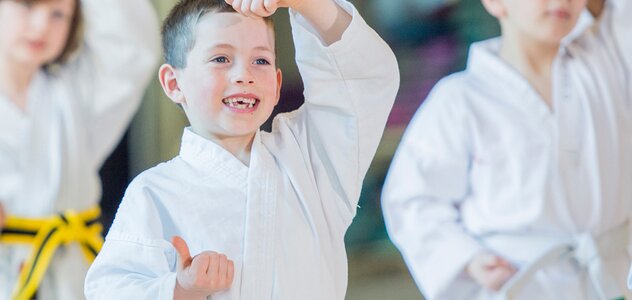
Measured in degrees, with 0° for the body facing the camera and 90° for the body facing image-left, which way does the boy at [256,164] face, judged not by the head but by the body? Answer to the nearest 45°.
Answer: approximately 315°

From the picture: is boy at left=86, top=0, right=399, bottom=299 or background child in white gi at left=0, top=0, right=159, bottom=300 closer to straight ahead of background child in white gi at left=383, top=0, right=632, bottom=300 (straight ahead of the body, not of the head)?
the boy
